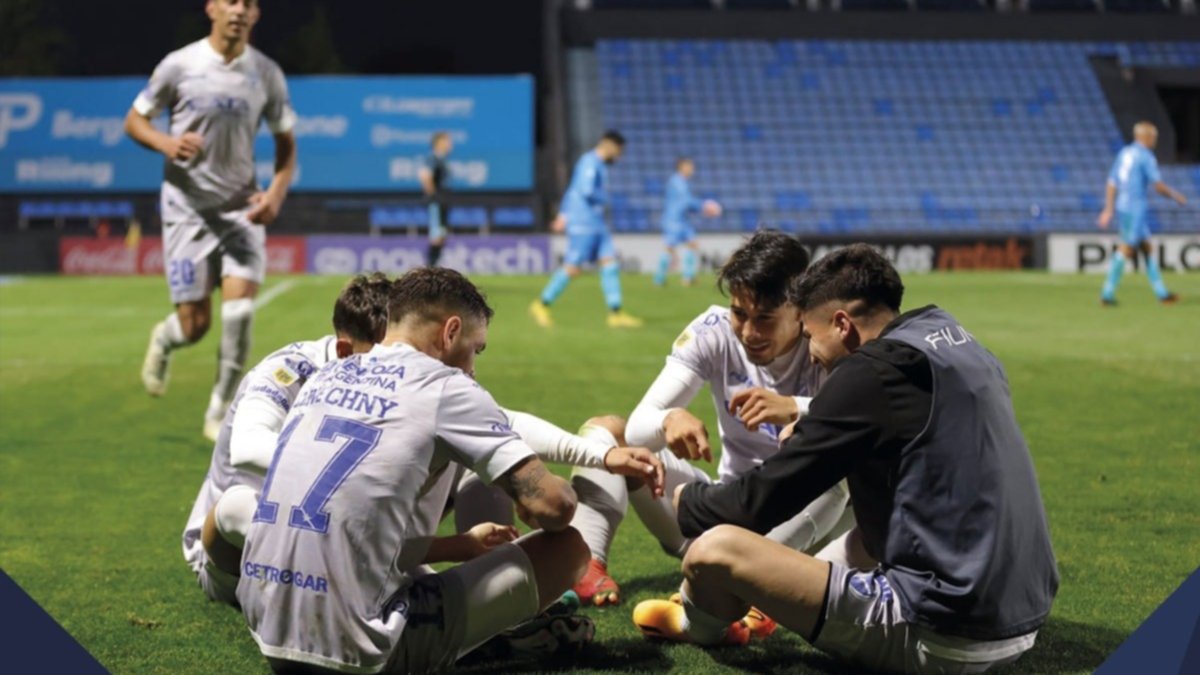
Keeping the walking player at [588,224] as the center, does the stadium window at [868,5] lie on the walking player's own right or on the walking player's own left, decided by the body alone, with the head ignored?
on the walking player's own left

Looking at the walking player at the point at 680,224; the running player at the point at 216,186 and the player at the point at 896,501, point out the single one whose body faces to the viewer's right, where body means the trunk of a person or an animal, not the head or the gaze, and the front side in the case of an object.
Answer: the walking player at the point at 680,224

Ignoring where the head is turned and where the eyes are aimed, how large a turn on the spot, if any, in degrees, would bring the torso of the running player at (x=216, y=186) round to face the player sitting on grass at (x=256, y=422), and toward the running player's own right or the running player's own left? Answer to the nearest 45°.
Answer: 0° — they already face them

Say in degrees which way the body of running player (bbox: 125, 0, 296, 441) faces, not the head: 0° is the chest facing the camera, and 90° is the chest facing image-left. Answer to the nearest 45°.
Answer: approximately 0°

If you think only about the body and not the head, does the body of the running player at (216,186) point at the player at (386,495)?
yes

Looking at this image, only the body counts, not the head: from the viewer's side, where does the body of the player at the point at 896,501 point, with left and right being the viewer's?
facing away from the viewer and to the left of the viewer

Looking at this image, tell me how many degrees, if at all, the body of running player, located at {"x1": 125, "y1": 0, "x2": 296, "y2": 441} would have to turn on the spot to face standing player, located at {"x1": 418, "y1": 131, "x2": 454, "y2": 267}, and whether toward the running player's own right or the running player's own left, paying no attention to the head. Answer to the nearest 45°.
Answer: approximately 180°

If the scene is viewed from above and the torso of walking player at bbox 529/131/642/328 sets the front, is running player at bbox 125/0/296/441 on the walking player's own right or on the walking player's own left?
on the walking player's own right
